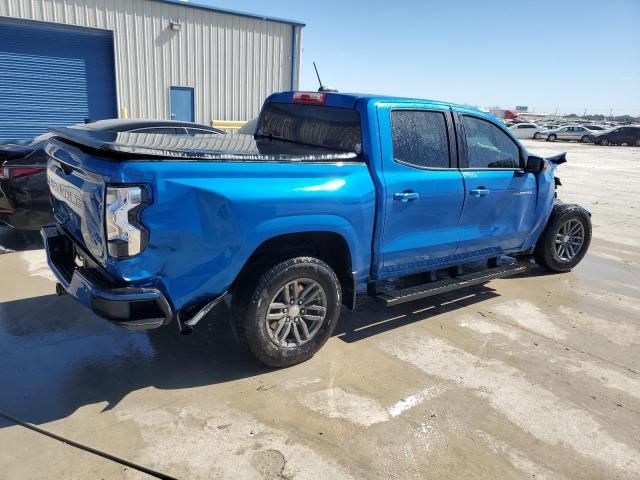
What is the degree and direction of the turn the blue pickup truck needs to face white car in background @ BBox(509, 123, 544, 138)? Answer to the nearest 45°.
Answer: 0° — it already faces it

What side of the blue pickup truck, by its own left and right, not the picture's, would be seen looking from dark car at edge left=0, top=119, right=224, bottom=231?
left

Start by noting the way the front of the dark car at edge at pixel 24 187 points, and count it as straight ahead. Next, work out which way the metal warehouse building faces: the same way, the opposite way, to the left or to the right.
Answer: to the right

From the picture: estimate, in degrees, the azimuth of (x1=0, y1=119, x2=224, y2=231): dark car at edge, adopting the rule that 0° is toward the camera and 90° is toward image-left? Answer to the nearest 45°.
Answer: approximately 225°

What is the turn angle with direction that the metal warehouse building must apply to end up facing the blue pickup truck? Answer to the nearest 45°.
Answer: approximately 45° to its right

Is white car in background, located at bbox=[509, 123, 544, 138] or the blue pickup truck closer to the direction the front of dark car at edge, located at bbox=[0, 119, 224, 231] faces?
the white car in background

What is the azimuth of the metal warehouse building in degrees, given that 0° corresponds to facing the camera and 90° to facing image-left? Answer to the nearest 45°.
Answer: approximately 315°

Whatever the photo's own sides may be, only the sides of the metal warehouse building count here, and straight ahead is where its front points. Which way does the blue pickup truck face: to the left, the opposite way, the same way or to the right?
to the left

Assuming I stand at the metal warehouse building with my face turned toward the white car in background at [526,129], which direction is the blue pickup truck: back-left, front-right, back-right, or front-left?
back-right

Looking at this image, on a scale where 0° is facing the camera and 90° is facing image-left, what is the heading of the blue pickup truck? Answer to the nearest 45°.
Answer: approximately 225°

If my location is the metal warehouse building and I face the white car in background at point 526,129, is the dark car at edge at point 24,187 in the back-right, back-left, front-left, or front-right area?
back-right

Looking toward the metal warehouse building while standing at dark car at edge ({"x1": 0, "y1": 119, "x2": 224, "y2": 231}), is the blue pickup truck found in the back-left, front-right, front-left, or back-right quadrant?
back-right

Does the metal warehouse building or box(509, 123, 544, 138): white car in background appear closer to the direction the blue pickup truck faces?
the white car in background
